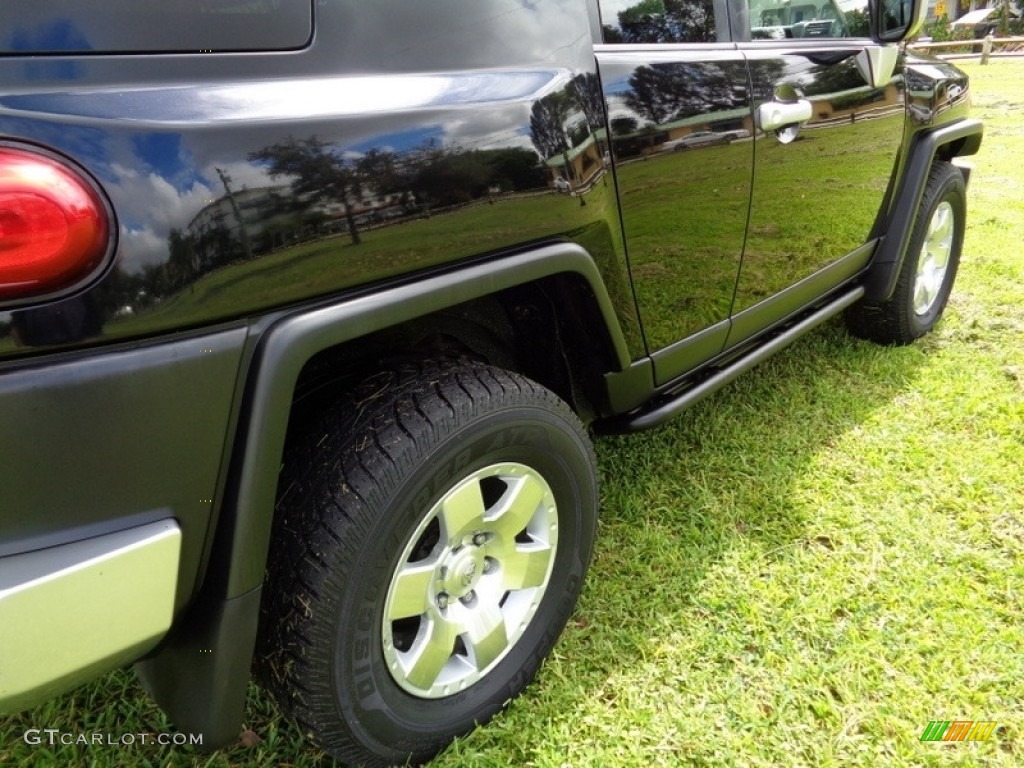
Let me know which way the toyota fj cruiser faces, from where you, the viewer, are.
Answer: facing away from the viewer and to the right of the viewer
